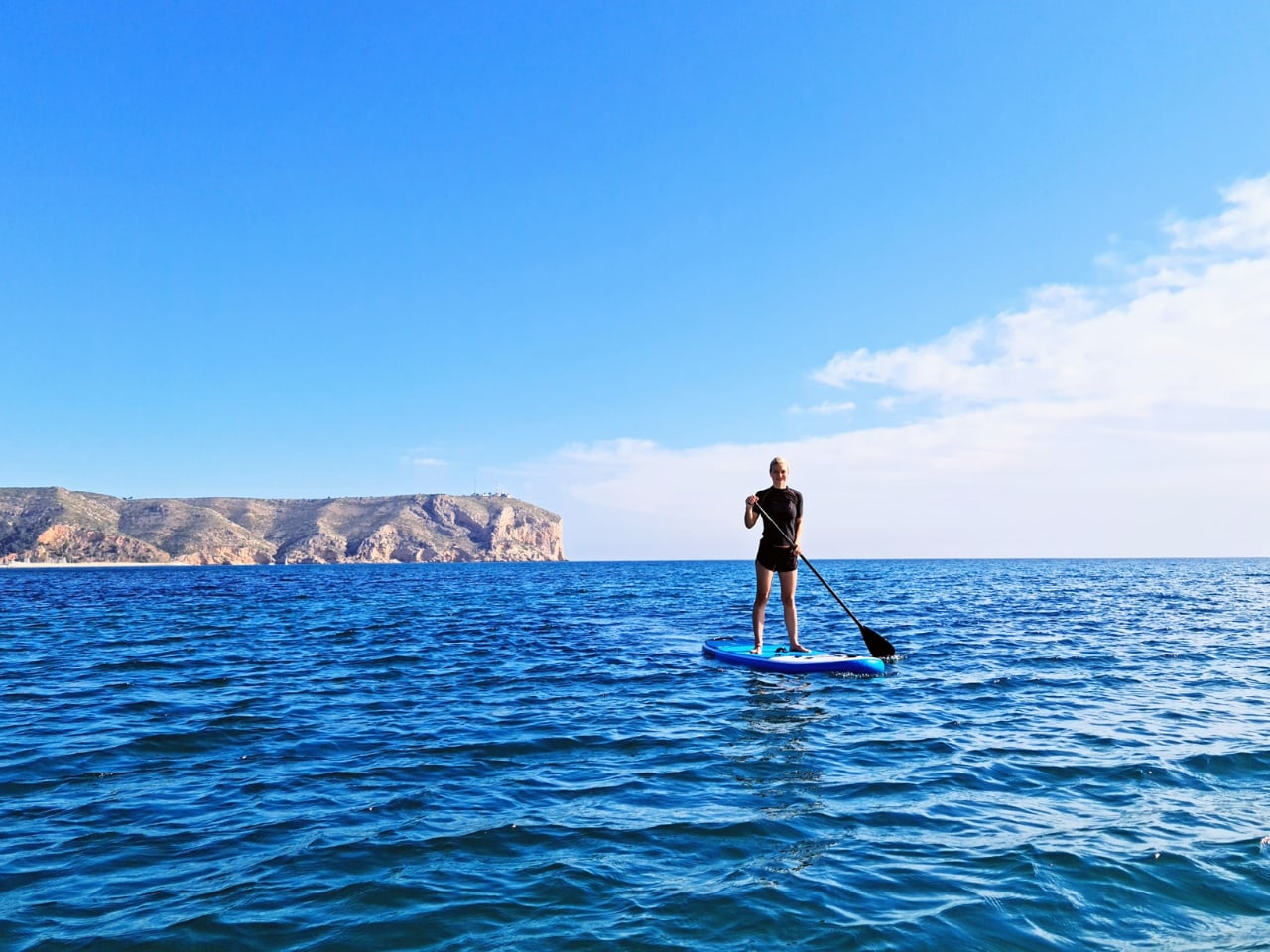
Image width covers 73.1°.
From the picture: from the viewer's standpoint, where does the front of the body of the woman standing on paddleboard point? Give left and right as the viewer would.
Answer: facing the viewer

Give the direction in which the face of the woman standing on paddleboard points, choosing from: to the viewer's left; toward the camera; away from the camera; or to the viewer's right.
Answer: toward the camera
